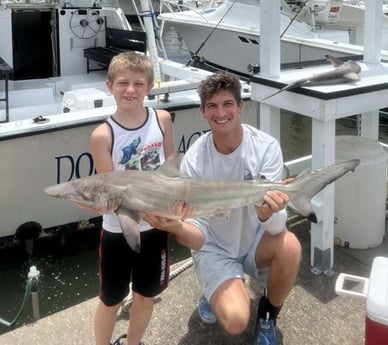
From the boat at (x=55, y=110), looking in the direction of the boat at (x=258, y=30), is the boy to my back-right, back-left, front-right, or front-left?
back-right

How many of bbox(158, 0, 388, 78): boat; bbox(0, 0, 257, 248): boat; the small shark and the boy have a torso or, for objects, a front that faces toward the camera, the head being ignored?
1

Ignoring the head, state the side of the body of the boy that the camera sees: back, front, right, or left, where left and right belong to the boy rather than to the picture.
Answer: front

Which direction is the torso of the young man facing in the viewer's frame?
toward the camera

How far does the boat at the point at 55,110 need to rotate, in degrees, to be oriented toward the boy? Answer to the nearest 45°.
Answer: approximately 135° to its left

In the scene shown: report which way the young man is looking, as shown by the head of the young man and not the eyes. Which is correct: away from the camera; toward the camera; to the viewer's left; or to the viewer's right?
toward the camera

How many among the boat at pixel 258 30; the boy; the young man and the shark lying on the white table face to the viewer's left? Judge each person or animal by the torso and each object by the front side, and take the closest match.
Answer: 1

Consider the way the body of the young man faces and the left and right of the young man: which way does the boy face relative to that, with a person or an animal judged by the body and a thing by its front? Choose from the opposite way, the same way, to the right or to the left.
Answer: the same way

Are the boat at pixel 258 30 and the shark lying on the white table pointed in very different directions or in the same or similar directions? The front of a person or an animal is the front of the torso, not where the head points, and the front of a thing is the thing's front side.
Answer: very different directions

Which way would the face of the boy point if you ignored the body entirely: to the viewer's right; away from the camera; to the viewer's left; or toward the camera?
toward the camera

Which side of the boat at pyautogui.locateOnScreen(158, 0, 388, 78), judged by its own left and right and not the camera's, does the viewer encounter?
left
